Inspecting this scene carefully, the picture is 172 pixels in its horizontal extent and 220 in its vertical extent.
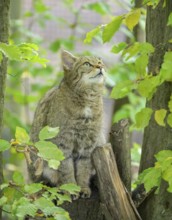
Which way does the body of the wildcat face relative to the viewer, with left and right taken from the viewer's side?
facing the viewer and to the right of the viewer

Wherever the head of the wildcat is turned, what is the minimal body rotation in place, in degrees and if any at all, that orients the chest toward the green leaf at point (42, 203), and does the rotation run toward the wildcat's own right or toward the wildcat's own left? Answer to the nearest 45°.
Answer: approximately 45° to the wildcat's own right

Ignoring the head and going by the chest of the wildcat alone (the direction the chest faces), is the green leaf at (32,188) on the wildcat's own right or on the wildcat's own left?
on the wildcat's own right
